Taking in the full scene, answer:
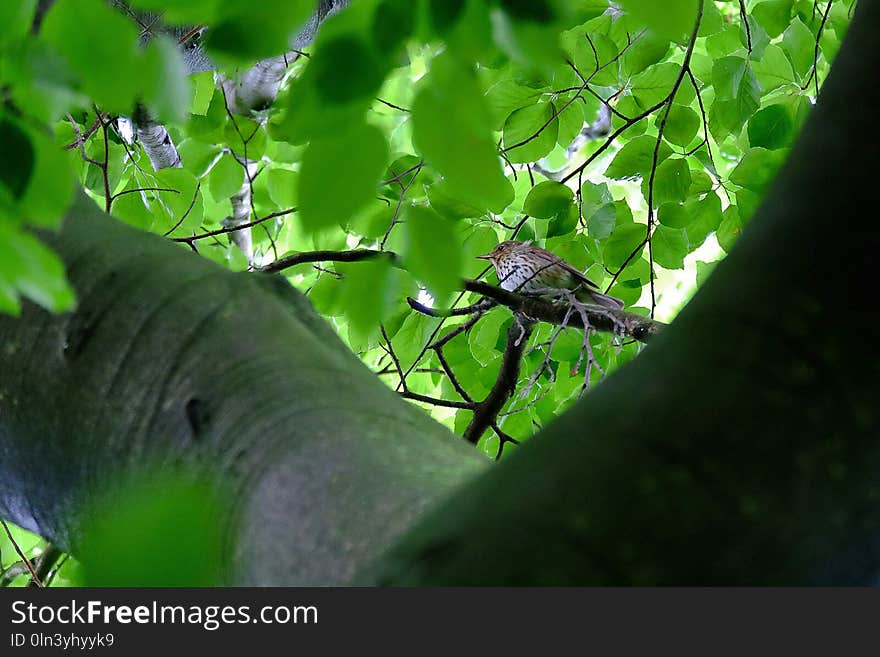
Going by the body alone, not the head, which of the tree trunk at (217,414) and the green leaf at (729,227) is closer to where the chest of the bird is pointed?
the tree trunk

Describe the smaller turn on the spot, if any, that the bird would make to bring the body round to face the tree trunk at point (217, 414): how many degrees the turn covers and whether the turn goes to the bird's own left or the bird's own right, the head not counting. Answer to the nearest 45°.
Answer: approximately 90° to the bird's own left

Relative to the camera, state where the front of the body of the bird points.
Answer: to the viewer's left
